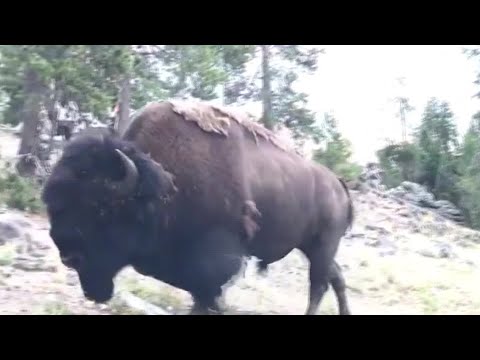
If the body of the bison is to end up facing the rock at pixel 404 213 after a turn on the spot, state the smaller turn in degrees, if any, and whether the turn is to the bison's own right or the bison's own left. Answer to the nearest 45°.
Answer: approximately 180°

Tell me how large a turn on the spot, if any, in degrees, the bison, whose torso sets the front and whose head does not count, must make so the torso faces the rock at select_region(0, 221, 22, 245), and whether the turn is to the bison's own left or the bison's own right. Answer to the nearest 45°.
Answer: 0° — it already faces it

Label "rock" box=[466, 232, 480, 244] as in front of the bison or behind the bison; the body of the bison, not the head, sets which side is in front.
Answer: behind

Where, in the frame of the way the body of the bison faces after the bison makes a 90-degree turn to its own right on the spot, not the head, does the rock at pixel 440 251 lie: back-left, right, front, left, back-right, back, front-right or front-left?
right

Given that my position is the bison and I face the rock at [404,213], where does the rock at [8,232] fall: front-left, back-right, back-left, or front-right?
back-left

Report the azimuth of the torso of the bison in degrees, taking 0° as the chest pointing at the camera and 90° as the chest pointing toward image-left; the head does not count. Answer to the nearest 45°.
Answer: approximately 90°

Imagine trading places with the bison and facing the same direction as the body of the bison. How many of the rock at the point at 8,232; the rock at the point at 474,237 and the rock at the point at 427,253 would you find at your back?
2

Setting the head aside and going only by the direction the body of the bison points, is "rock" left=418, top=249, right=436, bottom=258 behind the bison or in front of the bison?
behind
